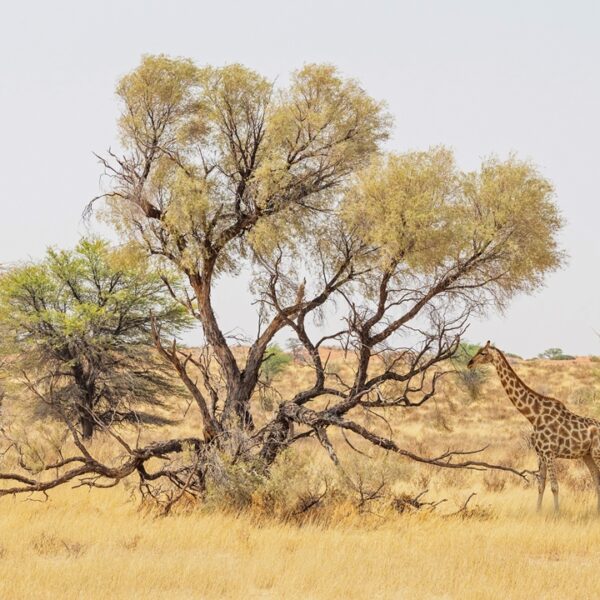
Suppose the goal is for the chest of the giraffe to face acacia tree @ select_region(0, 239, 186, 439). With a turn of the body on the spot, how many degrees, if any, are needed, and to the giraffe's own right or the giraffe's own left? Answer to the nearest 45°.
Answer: approximately 45° to the giraffe's own right

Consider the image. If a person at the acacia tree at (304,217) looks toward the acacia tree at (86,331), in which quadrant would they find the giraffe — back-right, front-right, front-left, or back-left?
back-right

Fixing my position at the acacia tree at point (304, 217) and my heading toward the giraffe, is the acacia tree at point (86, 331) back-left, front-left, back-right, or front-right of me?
back-left

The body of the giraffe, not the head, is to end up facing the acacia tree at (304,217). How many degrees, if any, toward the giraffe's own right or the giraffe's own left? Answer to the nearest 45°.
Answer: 0° — it already faces it

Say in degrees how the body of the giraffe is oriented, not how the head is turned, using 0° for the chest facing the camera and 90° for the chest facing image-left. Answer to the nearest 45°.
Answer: approximately 90°
